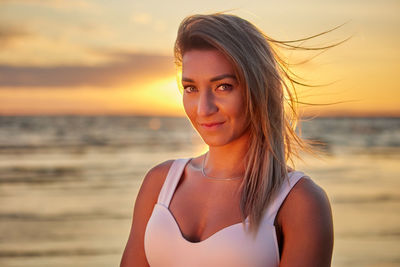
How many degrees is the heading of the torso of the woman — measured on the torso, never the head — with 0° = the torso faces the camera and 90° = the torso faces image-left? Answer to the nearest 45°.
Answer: approximately 45°
